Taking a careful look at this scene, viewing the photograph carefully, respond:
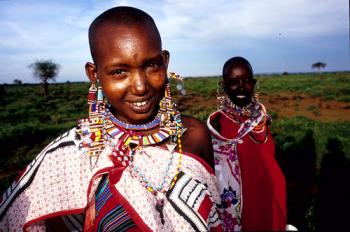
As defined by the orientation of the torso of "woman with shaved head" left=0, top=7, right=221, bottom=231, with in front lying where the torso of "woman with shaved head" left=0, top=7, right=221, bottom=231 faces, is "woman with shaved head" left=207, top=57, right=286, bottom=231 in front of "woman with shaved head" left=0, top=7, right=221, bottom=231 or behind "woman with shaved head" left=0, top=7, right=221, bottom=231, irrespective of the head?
behind

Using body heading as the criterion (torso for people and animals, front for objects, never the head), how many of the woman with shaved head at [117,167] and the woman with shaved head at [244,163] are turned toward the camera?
2

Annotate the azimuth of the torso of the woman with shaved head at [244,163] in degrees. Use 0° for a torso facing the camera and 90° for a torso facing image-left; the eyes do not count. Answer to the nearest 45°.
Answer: approximately 0°

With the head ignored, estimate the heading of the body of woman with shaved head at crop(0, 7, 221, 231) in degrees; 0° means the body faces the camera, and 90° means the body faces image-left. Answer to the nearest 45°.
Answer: approximately 0°

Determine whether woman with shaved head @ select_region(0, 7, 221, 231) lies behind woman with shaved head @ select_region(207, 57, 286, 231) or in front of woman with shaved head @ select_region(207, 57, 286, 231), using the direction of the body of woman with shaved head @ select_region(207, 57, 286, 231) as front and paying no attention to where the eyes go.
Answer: in front
